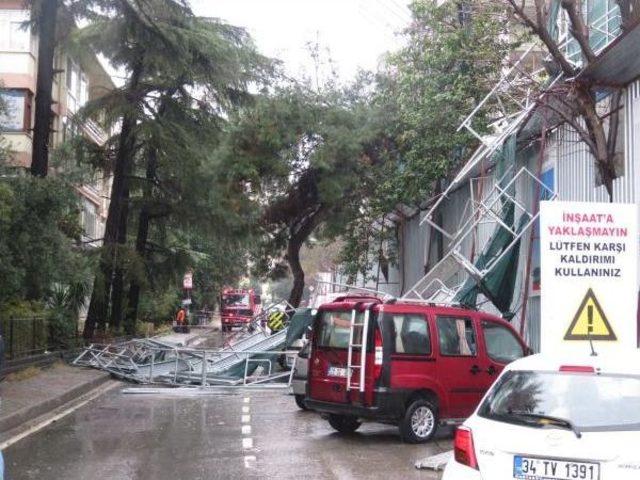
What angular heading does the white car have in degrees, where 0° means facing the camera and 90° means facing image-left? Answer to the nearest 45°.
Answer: approximately 180°

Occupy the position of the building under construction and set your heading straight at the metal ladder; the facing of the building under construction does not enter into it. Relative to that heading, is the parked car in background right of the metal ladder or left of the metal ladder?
right

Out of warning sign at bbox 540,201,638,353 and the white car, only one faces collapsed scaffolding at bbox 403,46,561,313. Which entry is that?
the white car

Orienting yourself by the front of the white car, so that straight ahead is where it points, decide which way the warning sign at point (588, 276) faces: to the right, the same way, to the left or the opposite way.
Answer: the opposite way

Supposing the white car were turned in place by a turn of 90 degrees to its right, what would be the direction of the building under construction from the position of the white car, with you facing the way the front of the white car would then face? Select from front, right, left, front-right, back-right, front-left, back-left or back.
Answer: left

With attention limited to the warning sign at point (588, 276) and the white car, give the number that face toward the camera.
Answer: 1

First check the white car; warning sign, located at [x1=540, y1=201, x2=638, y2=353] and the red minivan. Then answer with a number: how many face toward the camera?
1

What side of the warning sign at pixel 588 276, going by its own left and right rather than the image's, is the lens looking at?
front

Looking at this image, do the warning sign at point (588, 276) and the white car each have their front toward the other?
yes

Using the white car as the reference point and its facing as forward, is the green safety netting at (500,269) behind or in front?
in front

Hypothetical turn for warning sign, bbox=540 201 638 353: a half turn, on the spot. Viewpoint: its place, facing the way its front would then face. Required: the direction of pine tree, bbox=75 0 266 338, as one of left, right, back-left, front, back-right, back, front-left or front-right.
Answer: front-left

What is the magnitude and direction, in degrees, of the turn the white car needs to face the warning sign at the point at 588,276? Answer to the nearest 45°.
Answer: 0° — it already faces it
